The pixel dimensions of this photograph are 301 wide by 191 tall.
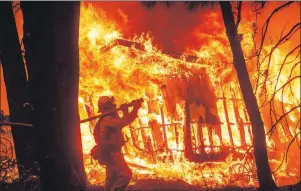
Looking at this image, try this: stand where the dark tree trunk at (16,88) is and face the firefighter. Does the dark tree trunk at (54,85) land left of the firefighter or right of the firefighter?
right

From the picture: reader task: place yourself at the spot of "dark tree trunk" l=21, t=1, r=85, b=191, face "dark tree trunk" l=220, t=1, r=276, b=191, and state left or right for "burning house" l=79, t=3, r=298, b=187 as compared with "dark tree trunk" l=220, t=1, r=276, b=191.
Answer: left

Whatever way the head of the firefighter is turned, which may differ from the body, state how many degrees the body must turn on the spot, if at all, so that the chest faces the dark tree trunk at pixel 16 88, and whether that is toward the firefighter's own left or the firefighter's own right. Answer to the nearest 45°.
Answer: approximately 180°

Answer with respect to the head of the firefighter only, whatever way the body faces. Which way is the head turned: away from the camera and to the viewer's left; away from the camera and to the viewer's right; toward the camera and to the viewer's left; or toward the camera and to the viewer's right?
away from the camera and to the viewer's right

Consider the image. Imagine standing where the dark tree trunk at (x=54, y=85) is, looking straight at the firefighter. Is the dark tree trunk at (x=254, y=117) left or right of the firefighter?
right

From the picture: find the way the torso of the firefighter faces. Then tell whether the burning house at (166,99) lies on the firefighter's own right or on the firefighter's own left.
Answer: on the firefighter's own left

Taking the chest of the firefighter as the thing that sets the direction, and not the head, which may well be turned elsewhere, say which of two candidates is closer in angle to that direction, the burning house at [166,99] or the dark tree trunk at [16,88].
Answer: the burning house

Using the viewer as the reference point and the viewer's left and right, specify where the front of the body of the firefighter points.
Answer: facing to the right of the viewer
